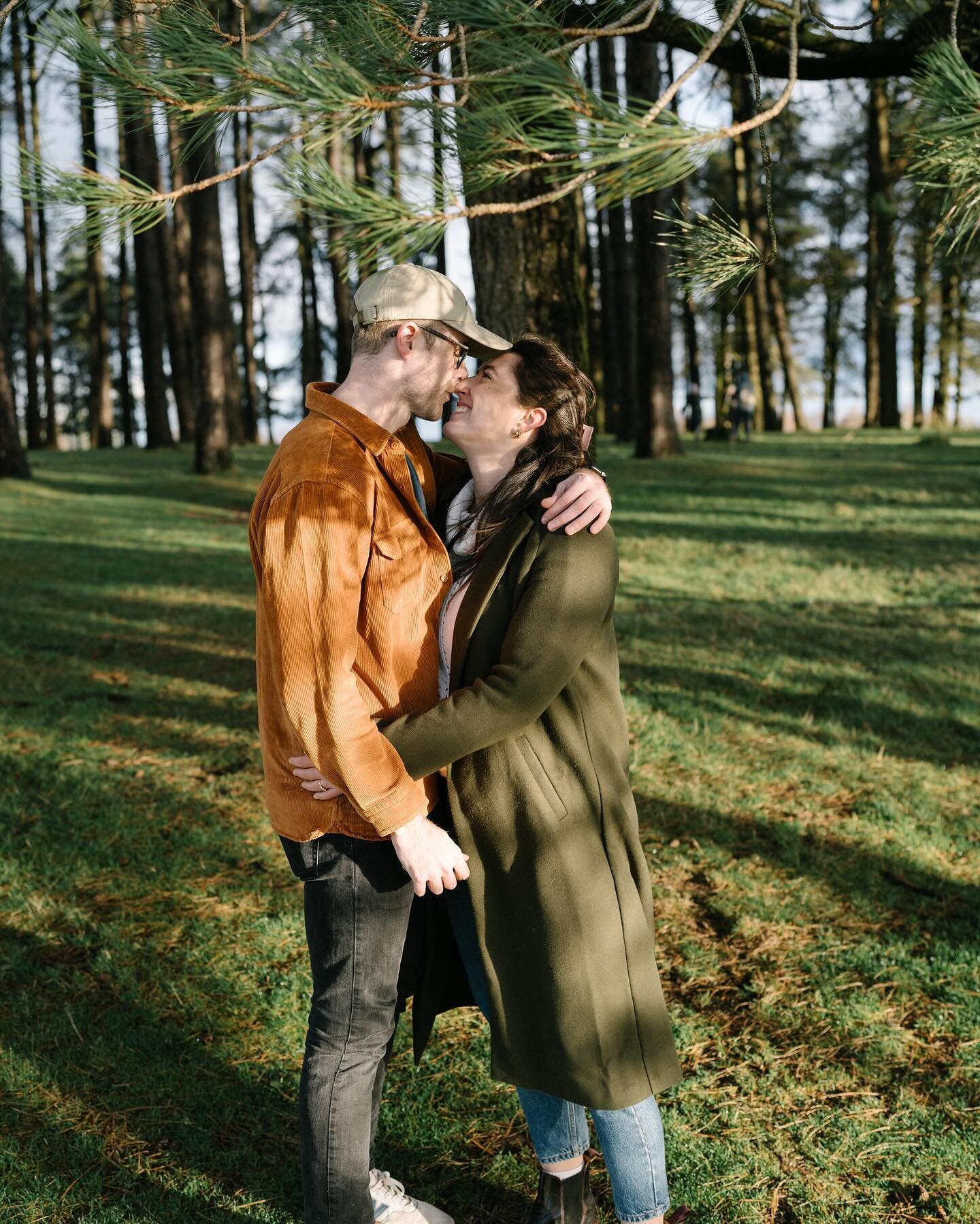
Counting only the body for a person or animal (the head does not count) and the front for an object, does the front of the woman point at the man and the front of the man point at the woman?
yes

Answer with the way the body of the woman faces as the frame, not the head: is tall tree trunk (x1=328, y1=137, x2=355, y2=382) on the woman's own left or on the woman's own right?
on the woman's own right

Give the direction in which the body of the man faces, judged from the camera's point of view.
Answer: to the viewer's right

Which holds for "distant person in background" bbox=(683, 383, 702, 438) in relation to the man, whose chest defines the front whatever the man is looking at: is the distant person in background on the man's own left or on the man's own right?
on the man's own left

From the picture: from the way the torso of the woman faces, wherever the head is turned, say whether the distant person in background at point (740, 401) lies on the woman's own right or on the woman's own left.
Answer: on the woman's own right

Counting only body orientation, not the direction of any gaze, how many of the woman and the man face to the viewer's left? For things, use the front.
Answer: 1

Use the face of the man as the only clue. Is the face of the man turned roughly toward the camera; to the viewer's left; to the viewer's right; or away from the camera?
to the viewer's right

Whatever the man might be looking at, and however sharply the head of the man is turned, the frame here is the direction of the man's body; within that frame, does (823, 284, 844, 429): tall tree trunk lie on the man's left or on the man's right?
on the man's left

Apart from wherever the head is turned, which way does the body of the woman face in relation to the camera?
to the viewer's left

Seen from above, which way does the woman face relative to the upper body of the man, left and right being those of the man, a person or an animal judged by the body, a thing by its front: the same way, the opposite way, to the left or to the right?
the opposite way

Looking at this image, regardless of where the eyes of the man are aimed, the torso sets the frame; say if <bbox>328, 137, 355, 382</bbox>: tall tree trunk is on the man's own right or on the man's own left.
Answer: on the man's own left
